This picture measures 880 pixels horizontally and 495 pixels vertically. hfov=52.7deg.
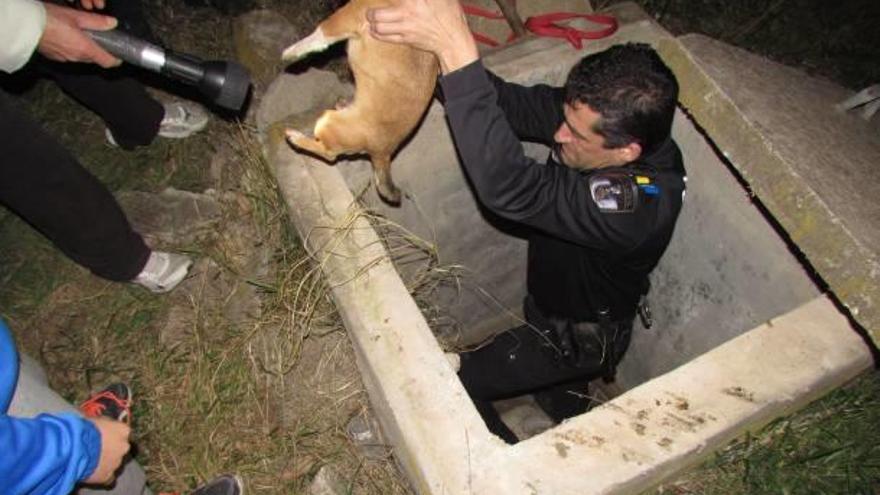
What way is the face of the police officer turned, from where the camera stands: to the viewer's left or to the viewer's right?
to the viewer's left

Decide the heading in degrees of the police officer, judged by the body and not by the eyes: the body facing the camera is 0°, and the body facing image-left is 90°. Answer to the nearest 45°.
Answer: approximately 90°

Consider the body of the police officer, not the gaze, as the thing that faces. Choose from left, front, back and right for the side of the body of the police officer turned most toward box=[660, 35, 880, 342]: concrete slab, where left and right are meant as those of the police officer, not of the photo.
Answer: back
